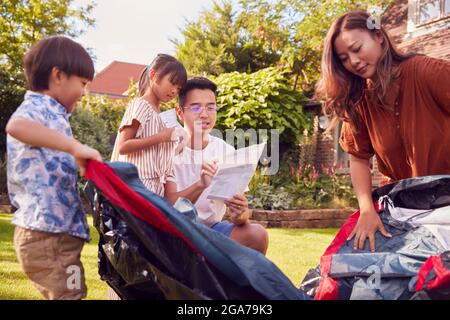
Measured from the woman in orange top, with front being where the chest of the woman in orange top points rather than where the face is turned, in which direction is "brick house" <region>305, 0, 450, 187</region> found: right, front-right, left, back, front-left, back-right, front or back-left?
back-right

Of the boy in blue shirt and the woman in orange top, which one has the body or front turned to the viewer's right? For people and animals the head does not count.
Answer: the boy in blue shirt

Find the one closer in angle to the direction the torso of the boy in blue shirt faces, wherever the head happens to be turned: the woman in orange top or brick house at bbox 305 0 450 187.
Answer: the woman in orange top

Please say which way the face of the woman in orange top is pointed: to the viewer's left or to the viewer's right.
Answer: to the viewer's left

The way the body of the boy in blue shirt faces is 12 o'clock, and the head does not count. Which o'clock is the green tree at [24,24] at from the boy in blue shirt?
The green tree is roughly at 9 o'clock from the boy in blue shirt.

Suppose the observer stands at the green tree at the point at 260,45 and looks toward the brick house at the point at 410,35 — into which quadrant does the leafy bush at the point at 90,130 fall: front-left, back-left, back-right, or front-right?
back-right

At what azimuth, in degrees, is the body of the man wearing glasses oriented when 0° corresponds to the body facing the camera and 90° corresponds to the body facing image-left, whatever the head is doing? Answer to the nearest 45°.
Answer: approximately 315°

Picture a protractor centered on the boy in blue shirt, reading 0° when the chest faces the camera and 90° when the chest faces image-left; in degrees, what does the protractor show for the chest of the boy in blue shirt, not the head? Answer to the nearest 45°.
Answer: approximately 270°

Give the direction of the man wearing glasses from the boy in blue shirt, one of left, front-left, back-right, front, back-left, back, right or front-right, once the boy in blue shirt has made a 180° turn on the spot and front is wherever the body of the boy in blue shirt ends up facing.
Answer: back-right

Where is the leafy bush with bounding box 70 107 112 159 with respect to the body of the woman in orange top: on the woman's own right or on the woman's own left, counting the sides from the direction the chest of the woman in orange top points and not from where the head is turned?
on the woman's own right

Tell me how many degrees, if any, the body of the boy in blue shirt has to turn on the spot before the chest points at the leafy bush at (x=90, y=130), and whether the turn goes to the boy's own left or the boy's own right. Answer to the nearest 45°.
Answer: approximately 90° to the boy's own left

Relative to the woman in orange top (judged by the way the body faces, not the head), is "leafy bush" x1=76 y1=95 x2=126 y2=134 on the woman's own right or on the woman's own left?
on the woman's own right

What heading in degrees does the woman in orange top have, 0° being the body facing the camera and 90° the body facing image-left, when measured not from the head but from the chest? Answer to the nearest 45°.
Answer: approximately 45°

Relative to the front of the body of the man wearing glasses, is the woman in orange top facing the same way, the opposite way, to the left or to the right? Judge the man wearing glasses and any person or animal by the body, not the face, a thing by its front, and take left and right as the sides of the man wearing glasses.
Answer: to the right

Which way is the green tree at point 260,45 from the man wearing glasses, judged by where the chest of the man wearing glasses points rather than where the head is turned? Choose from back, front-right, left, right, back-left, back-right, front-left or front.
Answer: back-left
